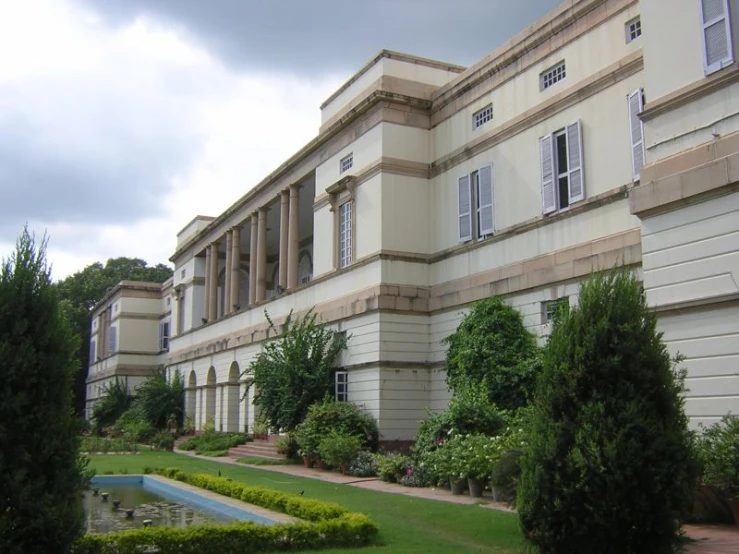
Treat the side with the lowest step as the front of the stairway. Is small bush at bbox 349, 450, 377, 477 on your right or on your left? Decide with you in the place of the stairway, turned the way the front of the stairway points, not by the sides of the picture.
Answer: on your left

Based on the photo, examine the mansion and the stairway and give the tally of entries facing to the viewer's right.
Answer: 0

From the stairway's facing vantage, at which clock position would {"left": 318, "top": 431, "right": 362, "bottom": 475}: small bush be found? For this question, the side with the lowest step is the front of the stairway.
The small bush is roughly at 10 o'clock from the stairway.

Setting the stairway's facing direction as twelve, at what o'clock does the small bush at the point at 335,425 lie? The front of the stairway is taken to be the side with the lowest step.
The small bush is roughly at 10 o'clock from the stairway.

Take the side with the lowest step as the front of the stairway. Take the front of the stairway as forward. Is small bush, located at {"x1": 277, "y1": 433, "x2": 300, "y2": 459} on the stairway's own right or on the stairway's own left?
on the stairway's own left

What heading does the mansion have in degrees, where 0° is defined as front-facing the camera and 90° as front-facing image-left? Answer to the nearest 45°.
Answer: approximately 45°

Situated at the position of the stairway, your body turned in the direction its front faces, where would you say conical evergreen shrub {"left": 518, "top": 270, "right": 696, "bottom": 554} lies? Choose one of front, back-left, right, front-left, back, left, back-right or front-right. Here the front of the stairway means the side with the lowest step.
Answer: front-left

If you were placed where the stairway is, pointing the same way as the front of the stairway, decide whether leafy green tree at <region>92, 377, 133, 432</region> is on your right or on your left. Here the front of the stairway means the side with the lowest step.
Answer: on your right

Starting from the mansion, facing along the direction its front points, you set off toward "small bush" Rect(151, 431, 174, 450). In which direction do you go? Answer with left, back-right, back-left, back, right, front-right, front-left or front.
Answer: right

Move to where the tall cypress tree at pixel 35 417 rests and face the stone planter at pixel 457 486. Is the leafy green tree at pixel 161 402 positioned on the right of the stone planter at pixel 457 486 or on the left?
left
